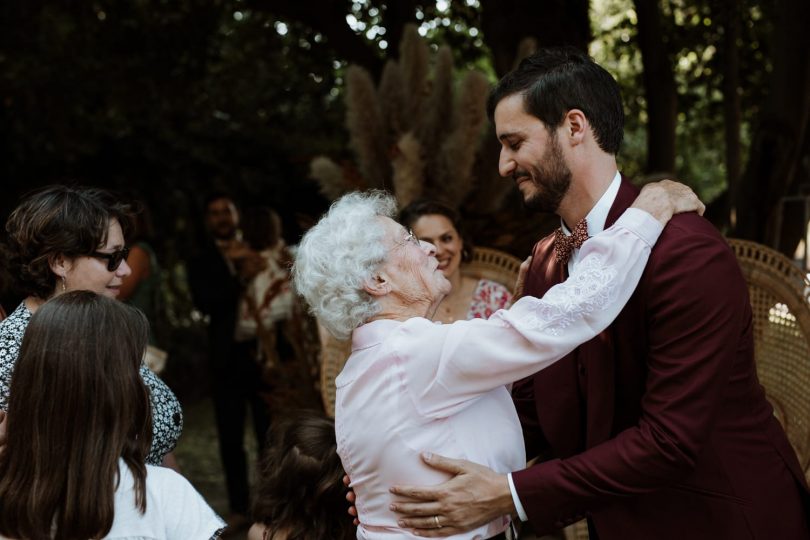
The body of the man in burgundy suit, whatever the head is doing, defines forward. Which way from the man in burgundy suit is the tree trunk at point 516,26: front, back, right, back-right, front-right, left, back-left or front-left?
back-right

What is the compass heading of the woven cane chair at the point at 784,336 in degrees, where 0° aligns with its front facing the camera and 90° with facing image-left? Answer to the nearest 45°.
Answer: approximately 45°

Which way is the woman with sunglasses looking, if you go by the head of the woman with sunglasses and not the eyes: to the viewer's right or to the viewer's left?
to the viewer's right

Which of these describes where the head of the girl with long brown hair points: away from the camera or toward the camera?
away from the camera

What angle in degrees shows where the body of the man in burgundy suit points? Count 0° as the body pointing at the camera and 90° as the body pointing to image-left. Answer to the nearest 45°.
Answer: approximately 45°

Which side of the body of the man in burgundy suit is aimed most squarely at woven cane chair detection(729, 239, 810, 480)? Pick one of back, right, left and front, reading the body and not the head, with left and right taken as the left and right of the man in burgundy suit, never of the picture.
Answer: back

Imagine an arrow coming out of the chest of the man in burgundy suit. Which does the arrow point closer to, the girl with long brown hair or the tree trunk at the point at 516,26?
the girl with long brown hair
